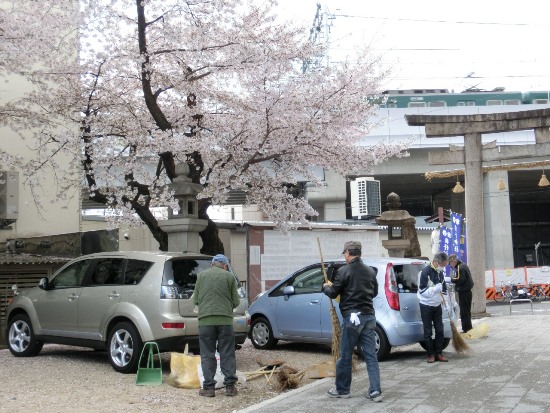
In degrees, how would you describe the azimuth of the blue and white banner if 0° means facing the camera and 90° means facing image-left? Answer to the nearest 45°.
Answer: approximately 0°

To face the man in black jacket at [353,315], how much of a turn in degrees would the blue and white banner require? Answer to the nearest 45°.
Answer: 0° — it already faces them

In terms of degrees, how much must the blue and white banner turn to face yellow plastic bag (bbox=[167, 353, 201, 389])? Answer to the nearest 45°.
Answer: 0° — it already faces it

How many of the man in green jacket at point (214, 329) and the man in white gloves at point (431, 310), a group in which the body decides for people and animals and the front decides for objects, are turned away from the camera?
1

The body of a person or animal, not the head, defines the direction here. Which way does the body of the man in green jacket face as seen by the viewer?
away from the camera

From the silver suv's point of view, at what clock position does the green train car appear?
The green train car is roughly at 3 o'clock from the silver suv.

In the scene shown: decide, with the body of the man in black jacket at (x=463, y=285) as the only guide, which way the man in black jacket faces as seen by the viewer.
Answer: to the viewer's left
